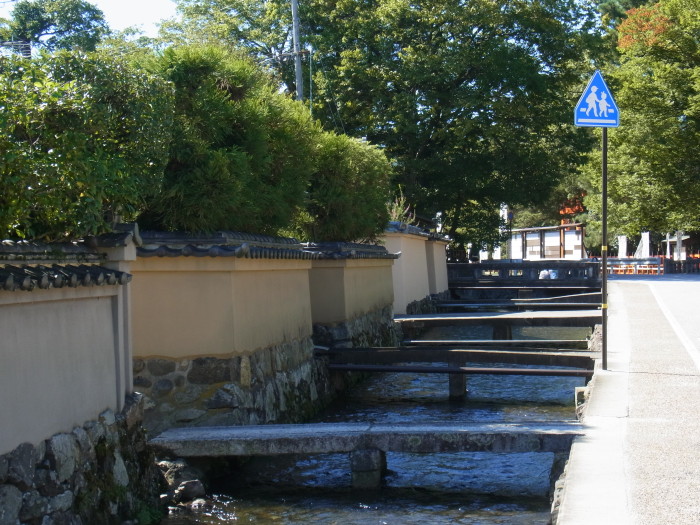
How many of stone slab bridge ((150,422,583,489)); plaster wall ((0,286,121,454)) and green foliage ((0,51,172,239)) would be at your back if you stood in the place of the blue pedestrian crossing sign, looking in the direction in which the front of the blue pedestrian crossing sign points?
0

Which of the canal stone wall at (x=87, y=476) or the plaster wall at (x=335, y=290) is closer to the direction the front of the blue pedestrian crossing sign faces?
the canal stone wall

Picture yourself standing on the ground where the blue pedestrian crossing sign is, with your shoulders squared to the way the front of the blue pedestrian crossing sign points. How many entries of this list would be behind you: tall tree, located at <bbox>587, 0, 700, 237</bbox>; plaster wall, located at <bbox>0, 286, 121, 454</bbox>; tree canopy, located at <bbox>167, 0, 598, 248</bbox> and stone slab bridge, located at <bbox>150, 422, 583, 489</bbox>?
2

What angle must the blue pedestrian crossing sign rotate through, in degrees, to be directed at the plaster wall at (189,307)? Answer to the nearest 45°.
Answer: approximately 45° to its right

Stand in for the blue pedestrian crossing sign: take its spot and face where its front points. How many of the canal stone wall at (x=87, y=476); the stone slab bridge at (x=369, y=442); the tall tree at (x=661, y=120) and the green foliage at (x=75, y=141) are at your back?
1

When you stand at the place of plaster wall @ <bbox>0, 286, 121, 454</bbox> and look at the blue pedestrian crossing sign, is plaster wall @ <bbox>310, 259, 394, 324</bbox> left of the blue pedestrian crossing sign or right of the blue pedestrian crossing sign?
left

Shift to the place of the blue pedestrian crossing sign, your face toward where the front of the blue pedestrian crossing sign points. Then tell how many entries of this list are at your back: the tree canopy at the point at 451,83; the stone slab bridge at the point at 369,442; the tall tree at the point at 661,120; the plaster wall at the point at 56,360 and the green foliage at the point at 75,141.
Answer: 2

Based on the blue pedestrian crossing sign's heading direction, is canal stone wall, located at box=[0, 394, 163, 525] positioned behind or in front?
in front

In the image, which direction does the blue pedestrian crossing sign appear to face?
toward the camera

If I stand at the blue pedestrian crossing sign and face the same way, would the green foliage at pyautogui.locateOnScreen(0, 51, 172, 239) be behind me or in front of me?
in front

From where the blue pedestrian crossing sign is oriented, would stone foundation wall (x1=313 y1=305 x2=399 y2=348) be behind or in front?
behind

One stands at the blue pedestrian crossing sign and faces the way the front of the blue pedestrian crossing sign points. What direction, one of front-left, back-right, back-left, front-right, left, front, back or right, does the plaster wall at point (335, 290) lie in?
back-right

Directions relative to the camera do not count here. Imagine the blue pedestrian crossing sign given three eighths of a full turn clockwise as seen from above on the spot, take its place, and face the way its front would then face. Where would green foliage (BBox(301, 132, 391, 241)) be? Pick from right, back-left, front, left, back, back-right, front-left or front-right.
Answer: front

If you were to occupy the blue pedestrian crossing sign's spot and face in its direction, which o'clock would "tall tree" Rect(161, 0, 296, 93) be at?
The tall tree is roughly at 5 o'clock from the blue pedestrian crossing sign.

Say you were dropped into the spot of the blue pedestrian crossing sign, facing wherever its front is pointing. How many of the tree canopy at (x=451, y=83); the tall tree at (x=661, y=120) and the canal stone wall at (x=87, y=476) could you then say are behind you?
2

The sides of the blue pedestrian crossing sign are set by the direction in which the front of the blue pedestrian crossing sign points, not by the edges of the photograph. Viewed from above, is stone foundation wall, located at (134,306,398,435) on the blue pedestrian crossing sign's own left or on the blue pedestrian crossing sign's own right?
on the blue pedestrian crossing sign's own right

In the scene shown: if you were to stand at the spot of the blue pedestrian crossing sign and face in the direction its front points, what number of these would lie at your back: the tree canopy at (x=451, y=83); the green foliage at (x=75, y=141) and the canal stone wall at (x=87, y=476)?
1

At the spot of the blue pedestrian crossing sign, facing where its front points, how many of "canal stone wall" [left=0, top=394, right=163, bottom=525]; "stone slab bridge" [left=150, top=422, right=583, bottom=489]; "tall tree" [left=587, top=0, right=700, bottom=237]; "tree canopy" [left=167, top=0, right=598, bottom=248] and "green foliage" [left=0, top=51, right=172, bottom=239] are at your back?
2

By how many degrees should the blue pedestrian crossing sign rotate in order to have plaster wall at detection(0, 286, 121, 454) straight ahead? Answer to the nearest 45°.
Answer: approximately 45° to its right
